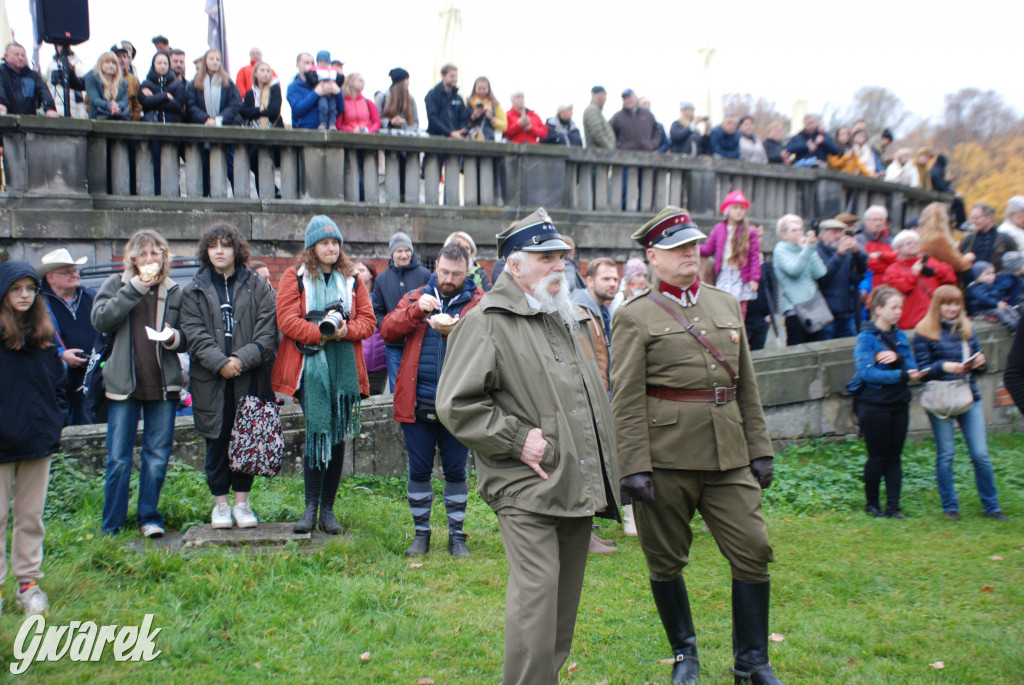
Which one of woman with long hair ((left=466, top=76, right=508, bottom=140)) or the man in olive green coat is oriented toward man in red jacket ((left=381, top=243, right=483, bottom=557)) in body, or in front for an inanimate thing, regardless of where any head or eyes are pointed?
the woman with long hair

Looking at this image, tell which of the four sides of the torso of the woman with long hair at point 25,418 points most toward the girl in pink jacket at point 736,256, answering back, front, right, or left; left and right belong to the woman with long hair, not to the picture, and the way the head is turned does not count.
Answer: left

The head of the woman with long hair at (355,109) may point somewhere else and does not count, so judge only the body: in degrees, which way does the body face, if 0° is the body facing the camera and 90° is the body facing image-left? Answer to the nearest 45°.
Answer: approximately 0°

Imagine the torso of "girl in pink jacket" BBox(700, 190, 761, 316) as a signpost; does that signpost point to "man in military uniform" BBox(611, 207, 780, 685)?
yes

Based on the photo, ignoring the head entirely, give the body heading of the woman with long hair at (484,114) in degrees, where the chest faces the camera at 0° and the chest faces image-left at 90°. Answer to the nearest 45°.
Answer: approximately 0°

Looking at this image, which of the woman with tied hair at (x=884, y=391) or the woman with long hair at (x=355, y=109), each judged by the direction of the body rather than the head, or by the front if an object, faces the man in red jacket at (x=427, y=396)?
the woman with long hair at (x=355, y=109)
